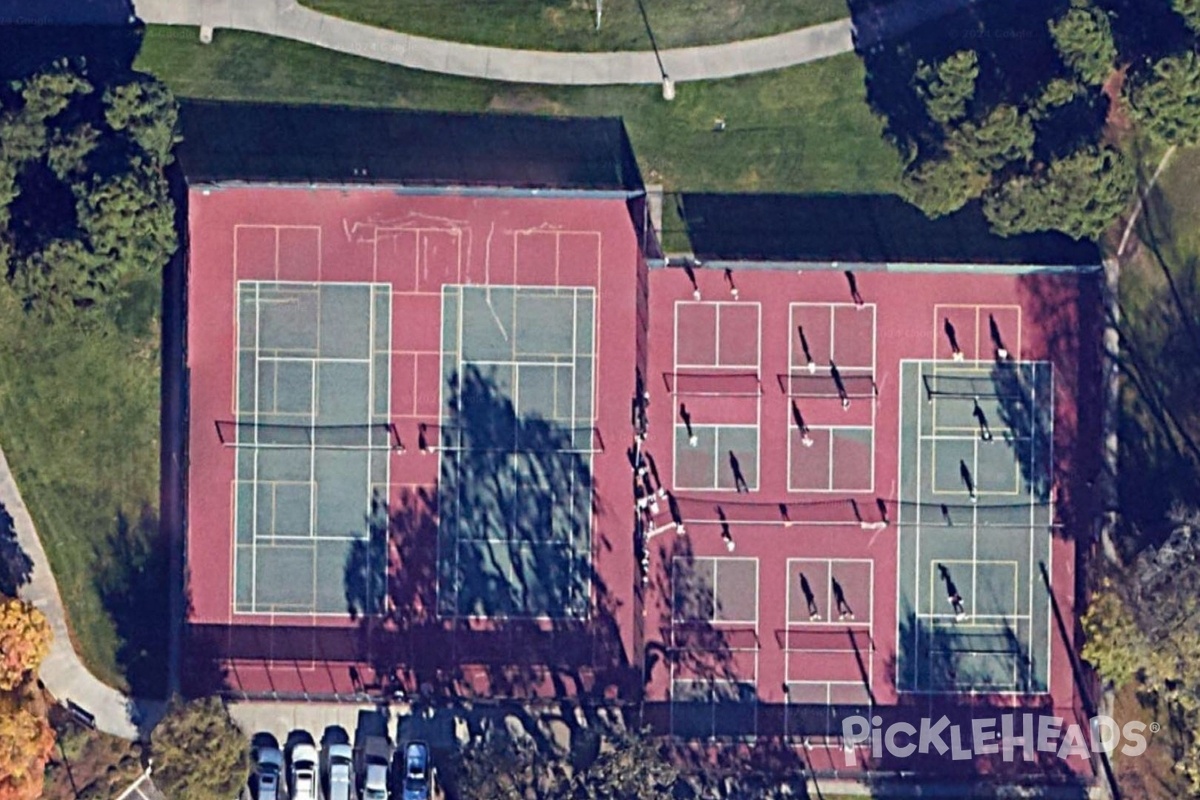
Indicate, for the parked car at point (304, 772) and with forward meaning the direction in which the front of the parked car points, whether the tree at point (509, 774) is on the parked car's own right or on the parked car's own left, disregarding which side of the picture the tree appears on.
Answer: on the parked car's own right

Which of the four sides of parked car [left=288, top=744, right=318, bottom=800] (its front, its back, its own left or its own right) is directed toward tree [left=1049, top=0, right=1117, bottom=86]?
right

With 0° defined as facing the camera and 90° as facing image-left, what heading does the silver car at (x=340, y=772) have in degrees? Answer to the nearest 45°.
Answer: approximately 180°

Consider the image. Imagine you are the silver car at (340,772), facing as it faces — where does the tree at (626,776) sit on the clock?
The tree is roughly at 4 o'clock from the silver car.

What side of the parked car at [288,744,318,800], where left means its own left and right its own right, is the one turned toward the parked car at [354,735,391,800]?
right

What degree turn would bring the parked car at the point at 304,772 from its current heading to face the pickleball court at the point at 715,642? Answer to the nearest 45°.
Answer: approximately 90° to its right

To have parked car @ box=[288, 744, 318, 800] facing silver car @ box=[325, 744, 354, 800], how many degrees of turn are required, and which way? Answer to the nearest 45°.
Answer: approximately 90° to its right
